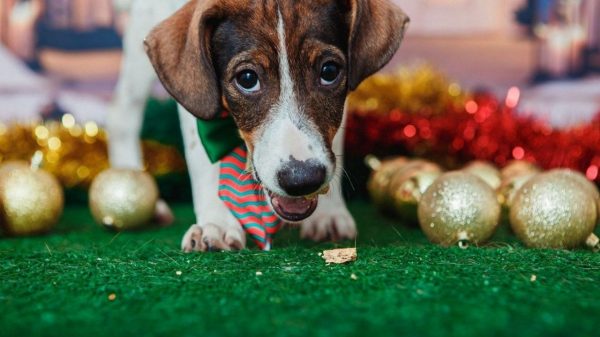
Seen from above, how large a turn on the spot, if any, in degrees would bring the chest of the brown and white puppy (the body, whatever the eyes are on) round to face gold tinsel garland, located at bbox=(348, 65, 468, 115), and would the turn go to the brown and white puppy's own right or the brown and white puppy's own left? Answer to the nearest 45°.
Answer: approximately 135° to the brown and white puppy's own left

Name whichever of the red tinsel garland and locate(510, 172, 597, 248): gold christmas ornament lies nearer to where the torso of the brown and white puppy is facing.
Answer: the gold christmas ornament

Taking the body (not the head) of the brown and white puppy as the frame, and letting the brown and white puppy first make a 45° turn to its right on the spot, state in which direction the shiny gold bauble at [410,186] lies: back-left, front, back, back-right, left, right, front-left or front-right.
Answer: back

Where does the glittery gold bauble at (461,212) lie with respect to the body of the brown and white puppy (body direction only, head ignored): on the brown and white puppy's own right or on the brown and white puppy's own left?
on the brown and white puppy's own left

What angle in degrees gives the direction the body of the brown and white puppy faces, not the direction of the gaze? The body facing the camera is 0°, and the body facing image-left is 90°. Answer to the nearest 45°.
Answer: approximately 0°

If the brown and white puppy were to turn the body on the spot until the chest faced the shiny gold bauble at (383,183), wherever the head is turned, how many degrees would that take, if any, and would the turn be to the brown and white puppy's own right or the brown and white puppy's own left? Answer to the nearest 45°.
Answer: approximately 135° to the brown and white puppy's own left

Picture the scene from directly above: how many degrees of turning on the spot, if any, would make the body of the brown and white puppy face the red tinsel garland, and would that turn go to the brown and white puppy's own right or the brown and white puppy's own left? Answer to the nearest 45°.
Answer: approximately 135° to the brown and white puppy's own left

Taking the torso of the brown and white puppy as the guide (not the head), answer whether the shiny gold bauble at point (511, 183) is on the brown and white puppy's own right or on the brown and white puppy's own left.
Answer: on the brown and white puppy's own left

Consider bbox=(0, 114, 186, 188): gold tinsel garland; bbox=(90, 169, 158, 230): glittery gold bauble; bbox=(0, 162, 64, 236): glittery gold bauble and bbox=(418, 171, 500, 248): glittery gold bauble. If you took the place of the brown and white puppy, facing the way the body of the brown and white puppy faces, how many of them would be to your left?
1

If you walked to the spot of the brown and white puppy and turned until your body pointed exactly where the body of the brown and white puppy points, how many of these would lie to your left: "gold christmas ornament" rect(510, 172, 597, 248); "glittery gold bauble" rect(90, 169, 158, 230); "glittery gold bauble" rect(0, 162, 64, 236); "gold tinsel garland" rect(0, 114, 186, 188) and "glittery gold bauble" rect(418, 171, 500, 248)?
2

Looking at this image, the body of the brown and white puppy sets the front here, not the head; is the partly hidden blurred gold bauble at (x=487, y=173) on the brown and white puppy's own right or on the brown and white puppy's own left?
on the brown and white puppy's own left

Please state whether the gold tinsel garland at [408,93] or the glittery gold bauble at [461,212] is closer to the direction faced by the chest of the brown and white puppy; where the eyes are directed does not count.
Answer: the glittery gold bauble

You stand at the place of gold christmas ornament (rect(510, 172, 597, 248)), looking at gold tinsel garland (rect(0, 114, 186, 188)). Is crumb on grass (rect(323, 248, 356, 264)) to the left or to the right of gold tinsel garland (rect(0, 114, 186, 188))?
left
